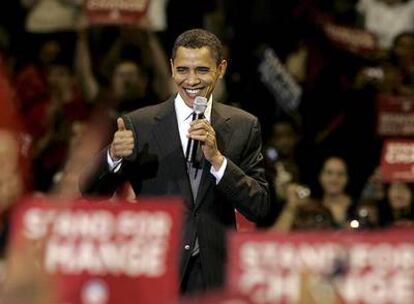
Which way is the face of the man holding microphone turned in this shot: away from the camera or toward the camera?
toward the camera

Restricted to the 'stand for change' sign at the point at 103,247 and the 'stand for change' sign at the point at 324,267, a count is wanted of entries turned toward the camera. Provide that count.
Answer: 2

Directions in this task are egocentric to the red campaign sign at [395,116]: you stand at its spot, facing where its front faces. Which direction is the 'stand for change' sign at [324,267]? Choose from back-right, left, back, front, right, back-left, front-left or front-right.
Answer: front

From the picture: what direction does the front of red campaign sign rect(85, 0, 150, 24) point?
toward the camera

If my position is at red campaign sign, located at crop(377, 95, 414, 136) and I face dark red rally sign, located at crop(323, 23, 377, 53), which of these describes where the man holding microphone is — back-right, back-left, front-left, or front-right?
back-left

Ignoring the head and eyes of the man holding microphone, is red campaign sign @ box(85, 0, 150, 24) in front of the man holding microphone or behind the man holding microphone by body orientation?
behind

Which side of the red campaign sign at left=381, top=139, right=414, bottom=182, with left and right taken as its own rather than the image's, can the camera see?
front

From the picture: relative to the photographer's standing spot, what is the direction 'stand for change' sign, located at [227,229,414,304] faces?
facing the viewer

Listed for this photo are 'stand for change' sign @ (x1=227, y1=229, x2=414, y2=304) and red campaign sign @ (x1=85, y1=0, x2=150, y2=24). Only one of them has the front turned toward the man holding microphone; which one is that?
the red campaign sign

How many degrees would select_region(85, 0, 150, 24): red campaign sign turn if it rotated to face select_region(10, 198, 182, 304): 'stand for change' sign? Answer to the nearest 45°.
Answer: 0° — it already faces it

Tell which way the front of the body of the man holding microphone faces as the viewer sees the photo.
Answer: toward the camera
